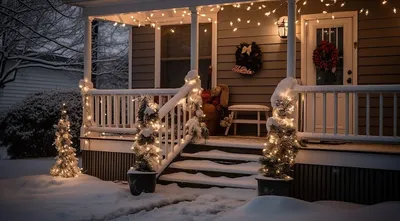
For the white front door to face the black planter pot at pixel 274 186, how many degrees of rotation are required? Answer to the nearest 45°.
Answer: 0° — it already faces it

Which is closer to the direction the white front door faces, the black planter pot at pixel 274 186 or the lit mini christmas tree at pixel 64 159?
the black planter pot

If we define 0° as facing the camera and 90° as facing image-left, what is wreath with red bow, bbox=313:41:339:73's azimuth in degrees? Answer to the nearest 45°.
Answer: approximately 0°

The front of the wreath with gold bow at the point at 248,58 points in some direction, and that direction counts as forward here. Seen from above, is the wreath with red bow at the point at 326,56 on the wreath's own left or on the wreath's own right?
on the wreath's own left

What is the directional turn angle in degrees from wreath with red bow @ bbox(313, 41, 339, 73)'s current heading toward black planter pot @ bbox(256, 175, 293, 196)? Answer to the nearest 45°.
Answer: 0° — it already faces it

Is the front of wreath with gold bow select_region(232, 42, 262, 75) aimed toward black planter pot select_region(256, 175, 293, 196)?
yes

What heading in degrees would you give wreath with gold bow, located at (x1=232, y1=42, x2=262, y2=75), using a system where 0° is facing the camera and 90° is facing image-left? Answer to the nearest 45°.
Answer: approximately 0°

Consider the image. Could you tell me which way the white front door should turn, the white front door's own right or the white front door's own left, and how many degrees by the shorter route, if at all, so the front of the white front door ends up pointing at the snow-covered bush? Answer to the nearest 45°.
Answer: approximately 90° to the white front door's own right

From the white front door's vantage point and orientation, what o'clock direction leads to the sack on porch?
The sack on porch is roughly at 3 o'clock from the white front door.

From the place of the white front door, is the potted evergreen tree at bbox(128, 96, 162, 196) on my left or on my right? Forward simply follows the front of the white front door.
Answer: on my right
